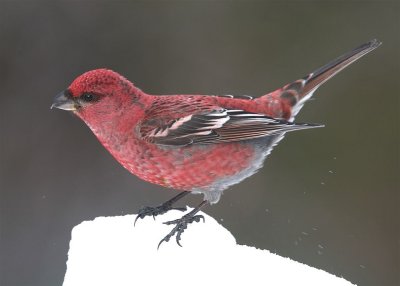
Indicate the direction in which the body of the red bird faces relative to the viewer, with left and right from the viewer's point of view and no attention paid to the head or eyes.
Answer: facing to the left of the viewer
